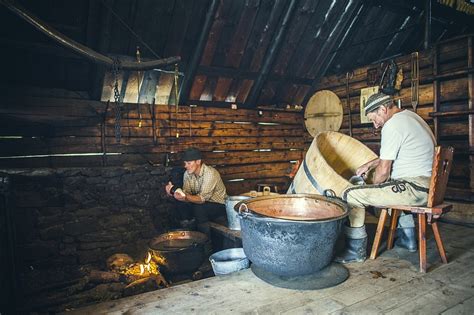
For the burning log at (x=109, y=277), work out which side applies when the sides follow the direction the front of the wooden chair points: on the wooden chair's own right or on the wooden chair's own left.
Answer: on the wooden chair's own left

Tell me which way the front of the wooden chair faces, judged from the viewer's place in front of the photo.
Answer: facing away from the viewer and to the left of the viewer

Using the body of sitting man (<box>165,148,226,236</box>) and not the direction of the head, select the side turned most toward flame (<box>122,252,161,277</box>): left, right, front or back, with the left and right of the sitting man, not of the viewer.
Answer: front

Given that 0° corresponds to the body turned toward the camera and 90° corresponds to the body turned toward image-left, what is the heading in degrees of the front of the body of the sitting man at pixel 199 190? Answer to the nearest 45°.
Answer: approximately 45°

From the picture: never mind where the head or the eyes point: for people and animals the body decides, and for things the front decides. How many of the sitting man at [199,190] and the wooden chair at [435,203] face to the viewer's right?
0

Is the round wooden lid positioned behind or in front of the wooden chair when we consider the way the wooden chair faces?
in front

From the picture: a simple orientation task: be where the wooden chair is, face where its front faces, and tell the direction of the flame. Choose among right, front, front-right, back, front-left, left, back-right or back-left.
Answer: front-left
